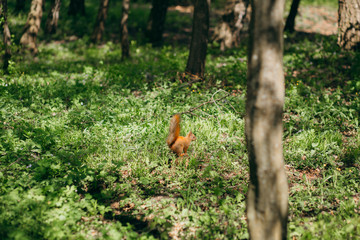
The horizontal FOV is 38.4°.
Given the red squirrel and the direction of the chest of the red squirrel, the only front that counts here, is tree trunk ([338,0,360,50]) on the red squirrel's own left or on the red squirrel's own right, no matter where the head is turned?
on the red squirrel's own left

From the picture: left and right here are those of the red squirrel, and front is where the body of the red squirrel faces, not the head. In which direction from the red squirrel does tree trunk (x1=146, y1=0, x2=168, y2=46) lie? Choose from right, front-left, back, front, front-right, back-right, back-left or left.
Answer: left

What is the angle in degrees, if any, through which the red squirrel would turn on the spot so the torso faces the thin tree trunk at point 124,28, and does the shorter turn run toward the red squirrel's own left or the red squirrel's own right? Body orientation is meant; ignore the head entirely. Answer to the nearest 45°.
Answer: approximately 90° to the red squirrel's own left

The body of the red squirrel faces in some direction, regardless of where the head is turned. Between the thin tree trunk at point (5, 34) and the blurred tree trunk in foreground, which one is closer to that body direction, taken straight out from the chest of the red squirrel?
the blurred tree trunk in foreground

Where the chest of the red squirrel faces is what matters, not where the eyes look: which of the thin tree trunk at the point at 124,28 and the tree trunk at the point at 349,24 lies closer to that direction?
the tree trunk

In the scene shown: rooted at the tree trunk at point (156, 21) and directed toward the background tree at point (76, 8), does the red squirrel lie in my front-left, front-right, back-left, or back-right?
back-left

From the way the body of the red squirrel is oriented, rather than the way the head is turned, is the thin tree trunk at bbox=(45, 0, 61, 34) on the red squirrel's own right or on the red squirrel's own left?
on the red squirrel's own left

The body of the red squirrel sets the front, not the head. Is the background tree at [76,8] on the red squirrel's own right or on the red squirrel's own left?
on the red squirrel's own left

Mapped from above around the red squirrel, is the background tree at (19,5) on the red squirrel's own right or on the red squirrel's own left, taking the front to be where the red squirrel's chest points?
on the red squirrel's own left

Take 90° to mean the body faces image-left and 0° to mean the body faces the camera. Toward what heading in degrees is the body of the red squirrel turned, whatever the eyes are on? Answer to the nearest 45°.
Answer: approximately 270°

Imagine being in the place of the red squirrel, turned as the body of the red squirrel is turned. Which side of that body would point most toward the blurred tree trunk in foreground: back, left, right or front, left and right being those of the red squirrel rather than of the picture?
right
